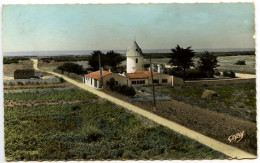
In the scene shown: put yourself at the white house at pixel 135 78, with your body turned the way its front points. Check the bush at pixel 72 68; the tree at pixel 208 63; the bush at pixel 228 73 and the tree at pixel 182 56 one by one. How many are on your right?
1

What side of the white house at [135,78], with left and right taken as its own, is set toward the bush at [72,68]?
right

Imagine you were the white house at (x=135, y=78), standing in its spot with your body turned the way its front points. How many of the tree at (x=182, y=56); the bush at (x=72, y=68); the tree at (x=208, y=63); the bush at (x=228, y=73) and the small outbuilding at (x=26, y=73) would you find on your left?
3

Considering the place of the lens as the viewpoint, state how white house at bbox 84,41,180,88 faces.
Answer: facing the viewer

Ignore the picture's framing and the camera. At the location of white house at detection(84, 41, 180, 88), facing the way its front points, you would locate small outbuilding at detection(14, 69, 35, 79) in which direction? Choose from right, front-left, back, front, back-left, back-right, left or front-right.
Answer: right

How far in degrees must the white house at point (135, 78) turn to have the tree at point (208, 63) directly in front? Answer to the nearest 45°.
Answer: approximately 90° to its left

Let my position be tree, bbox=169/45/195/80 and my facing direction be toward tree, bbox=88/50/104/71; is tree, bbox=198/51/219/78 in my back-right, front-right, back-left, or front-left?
back-right

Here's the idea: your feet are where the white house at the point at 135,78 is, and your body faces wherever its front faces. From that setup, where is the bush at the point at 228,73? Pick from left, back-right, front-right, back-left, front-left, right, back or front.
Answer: left
